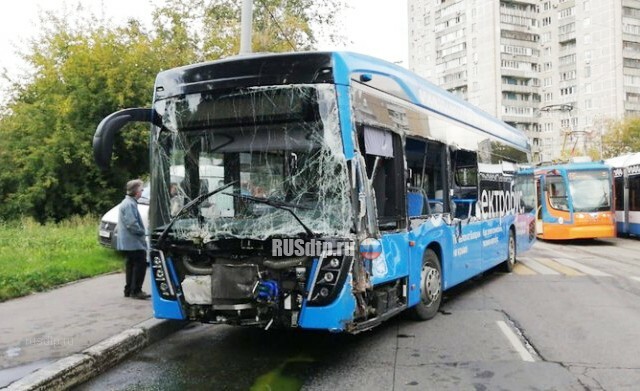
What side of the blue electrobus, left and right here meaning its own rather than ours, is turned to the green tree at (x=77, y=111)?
right

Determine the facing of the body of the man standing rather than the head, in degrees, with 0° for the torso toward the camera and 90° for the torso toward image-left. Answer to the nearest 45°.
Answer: approximately 270°

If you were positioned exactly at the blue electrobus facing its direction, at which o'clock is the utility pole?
The utility pole is roughly at 4 o'clock from the blue electrobus.

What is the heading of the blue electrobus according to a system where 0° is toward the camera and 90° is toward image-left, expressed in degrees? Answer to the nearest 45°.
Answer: approximately 45°

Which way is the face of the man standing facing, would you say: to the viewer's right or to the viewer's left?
to the viewer's right

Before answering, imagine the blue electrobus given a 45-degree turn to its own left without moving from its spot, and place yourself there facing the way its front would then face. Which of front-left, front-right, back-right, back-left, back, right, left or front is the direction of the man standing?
front-right
